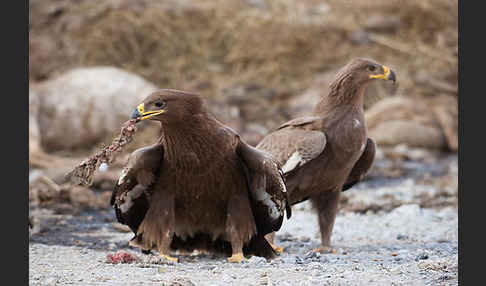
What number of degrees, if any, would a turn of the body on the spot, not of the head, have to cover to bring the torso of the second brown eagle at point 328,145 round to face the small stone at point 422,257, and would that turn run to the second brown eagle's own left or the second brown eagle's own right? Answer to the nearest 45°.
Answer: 0° — it already faces it

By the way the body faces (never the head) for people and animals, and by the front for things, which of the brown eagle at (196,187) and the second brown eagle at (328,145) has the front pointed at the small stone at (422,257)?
the second brown eagle

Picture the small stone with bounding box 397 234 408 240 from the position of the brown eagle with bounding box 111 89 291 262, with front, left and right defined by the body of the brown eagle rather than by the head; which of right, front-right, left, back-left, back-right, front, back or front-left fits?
back-left

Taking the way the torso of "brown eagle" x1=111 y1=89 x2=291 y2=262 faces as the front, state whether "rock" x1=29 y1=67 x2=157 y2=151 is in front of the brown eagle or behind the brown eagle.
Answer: behind

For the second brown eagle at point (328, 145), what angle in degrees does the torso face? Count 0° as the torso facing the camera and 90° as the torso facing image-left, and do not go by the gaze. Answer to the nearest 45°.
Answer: approximately 315°

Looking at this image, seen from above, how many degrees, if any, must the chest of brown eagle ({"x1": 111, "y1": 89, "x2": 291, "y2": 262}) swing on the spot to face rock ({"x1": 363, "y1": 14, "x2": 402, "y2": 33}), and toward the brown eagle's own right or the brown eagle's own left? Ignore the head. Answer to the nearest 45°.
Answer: approximately 180°

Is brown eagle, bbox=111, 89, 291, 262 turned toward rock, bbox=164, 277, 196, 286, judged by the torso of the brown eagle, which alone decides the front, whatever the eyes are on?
yes

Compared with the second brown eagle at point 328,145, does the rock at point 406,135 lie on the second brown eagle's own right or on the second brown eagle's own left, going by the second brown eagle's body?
on the second brown eagle's own left
